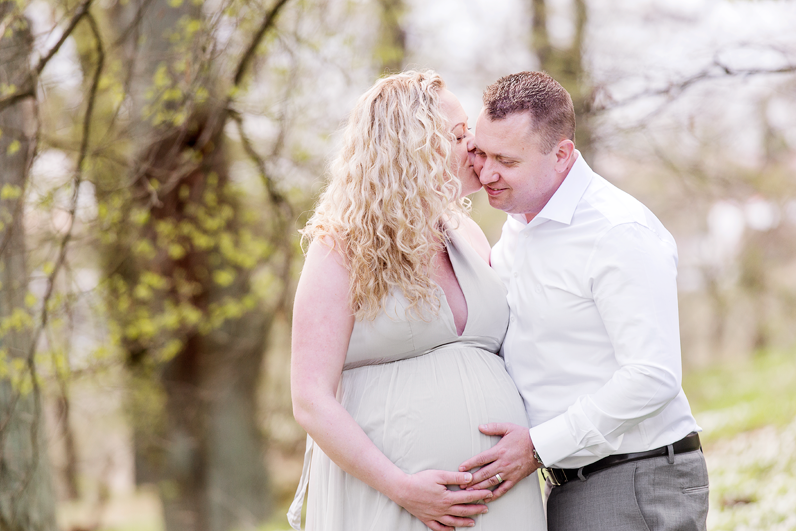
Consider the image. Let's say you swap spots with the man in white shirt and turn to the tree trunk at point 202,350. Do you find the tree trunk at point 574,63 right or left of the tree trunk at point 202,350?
right

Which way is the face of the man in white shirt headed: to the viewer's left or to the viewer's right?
to the viewer's left

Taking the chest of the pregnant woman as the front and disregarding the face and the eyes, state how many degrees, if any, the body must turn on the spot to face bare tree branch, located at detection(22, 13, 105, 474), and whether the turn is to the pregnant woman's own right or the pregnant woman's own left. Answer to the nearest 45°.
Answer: approximately 180°

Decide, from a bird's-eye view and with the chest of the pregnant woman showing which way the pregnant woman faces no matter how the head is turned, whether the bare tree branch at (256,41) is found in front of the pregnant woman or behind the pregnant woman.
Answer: behind

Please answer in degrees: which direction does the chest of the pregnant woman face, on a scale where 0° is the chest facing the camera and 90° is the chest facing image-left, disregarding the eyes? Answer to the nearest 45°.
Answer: approximately 315°

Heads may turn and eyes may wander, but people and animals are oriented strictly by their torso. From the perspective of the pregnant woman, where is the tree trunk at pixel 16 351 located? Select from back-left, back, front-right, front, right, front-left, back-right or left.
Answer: back

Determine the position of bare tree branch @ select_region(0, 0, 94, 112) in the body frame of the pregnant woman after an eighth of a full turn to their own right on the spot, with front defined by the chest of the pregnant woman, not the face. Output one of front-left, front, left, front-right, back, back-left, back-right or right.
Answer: back-right
